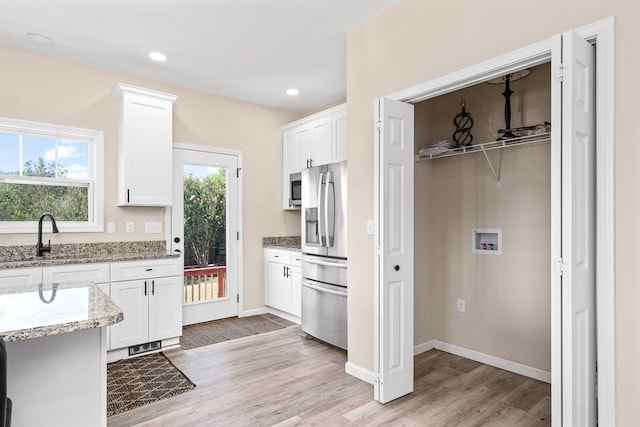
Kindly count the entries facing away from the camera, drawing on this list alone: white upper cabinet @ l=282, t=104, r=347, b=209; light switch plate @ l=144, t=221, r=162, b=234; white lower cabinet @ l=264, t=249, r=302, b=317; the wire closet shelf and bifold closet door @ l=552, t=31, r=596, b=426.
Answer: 0

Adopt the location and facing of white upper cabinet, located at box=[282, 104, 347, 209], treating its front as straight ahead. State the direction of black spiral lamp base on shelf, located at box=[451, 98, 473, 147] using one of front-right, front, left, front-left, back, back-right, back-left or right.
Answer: left

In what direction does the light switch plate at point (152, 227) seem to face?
toward the camera

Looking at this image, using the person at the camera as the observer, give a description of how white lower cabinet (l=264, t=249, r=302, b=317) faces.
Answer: facing the viewer and to the left of the viewer

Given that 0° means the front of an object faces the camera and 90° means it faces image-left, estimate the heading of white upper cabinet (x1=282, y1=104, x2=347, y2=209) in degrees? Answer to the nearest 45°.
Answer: approximately 45°

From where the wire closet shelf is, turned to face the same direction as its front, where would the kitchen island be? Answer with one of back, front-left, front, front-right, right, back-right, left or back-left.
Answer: front

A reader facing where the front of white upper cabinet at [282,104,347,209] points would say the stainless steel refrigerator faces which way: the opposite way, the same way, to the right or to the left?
the same way

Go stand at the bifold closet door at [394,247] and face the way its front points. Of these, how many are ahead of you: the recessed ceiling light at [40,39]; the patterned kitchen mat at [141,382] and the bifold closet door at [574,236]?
1

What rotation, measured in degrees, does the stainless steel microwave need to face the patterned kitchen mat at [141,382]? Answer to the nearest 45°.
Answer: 0° — it already faces it

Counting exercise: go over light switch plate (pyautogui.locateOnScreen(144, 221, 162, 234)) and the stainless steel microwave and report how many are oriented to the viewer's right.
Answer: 0

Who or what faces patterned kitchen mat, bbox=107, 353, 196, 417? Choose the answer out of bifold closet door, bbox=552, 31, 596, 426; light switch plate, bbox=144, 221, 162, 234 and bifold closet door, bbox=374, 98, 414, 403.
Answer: the light switch plate

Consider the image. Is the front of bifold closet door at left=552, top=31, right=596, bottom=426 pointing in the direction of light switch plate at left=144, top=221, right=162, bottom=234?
no

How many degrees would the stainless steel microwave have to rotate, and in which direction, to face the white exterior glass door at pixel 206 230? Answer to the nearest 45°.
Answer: approximately 45° to its right
